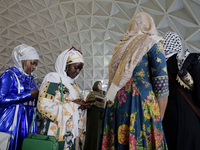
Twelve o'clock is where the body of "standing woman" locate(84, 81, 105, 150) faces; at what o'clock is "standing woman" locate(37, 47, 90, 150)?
"standing woman" locate(37, 47, 90, 150) is roughly at 2 o'clock from "standing woman" locate(84, 81, 105, 150).

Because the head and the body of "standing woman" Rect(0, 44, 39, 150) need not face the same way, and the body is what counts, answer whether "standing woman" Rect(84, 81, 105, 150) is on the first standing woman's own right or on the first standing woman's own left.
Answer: on the first standing woman's own left

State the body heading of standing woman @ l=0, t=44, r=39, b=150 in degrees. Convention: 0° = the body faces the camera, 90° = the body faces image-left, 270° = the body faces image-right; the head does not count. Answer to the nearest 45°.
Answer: approximately 315°

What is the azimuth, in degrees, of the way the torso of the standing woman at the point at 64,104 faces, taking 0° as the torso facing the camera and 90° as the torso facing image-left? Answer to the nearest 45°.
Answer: approximately 315°

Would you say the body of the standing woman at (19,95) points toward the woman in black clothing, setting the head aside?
yes
